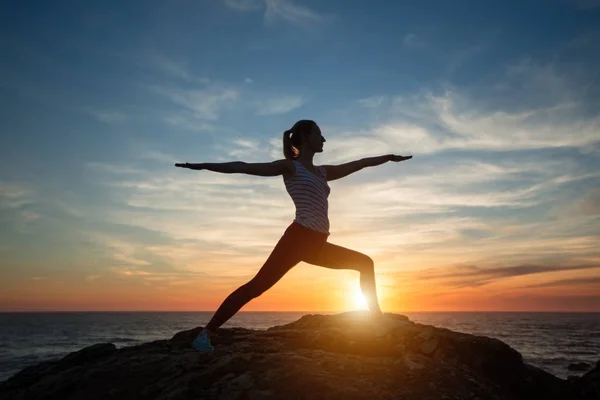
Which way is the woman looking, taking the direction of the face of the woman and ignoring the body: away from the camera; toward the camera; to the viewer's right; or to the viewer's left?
to the viewer's right

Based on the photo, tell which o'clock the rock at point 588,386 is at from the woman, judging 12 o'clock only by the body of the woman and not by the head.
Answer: The rock is roughly at 10 o'clock from the woman.

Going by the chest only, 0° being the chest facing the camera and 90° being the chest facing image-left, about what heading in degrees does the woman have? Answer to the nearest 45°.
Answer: approximately 315°
